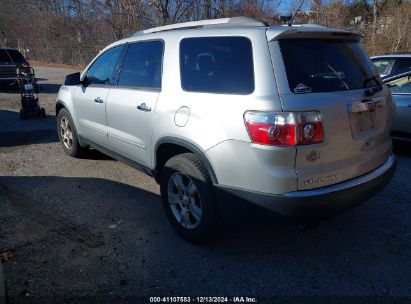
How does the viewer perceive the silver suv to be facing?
facing away from the viewer and to the left of the viewer

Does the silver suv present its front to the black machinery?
yes
